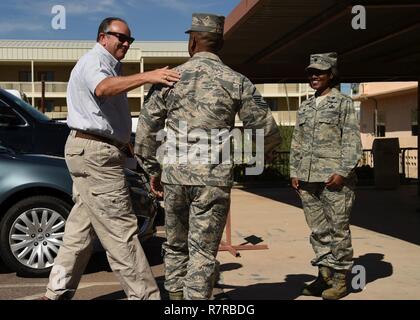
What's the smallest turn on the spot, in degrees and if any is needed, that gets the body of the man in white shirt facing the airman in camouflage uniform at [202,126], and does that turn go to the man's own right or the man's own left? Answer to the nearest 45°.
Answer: approximately 45° to the man's own right

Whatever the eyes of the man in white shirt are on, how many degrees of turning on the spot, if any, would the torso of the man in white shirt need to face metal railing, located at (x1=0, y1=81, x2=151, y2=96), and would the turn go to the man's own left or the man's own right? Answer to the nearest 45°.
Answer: approximately 90° to the man's own left

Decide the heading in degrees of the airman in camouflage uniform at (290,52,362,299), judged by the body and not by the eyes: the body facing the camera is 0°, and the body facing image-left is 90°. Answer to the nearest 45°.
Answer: approximately 45°

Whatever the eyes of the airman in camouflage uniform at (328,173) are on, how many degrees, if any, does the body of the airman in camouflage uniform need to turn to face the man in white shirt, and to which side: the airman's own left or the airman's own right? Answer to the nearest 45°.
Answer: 0° — they already face them

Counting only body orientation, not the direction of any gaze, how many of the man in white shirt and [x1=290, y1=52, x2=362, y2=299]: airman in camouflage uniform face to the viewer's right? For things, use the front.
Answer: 1

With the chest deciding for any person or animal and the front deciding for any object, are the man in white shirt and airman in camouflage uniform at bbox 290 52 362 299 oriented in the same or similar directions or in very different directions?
very different directions

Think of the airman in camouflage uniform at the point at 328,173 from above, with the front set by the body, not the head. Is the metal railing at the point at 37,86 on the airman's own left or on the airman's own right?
on the airman's own right

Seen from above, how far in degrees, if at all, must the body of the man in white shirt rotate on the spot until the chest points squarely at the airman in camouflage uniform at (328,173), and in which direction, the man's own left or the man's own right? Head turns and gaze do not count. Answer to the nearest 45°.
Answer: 0° — they already face them

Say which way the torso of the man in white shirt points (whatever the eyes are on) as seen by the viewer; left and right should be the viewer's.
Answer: facing to the right of the viewer

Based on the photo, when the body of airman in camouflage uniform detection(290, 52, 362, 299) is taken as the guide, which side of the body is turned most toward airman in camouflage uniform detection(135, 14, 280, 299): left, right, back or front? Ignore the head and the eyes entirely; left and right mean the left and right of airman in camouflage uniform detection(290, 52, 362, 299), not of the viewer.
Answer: front
